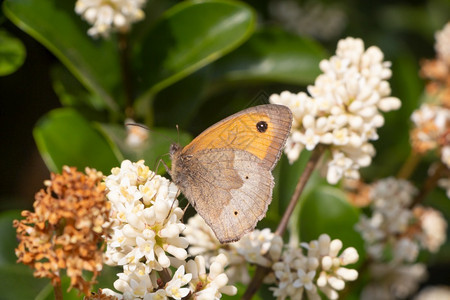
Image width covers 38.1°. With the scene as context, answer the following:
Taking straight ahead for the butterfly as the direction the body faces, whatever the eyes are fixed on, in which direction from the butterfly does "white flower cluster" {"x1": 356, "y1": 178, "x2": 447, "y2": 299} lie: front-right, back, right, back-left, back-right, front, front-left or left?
back-right

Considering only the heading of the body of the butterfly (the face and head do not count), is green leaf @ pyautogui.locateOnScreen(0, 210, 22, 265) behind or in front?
in front

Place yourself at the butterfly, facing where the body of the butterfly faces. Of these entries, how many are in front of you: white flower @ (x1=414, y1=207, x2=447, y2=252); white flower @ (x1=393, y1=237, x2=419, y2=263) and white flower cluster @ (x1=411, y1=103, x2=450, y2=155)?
0

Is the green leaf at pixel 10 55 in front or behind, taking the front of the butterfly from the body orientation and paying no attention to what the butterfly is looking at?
in front

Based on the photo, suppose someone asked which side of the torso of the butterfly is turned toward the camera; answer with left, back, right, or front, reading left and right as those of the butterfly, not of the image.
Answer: left

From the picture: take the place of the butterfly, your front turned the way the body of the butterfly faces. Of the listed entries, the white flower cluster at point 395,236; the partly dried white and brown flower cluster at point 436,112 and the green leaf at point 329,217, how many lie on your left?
0

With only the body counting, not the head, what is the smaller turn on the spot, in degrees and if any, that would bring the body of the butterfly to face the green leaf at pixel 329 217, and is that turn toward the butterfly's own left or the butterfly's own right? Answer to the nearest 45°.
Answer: approximately 135° to the butterfly's own right

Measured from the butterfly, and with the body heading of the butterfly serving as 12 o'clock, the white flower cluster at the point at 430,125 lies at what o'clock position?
The white flower cluster is roughly at 5 o'clock from the butterfly.

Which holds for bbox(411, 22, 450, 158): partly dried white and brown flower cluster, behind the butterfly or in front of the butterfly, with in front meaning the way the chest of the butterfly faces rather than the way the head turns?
behind
